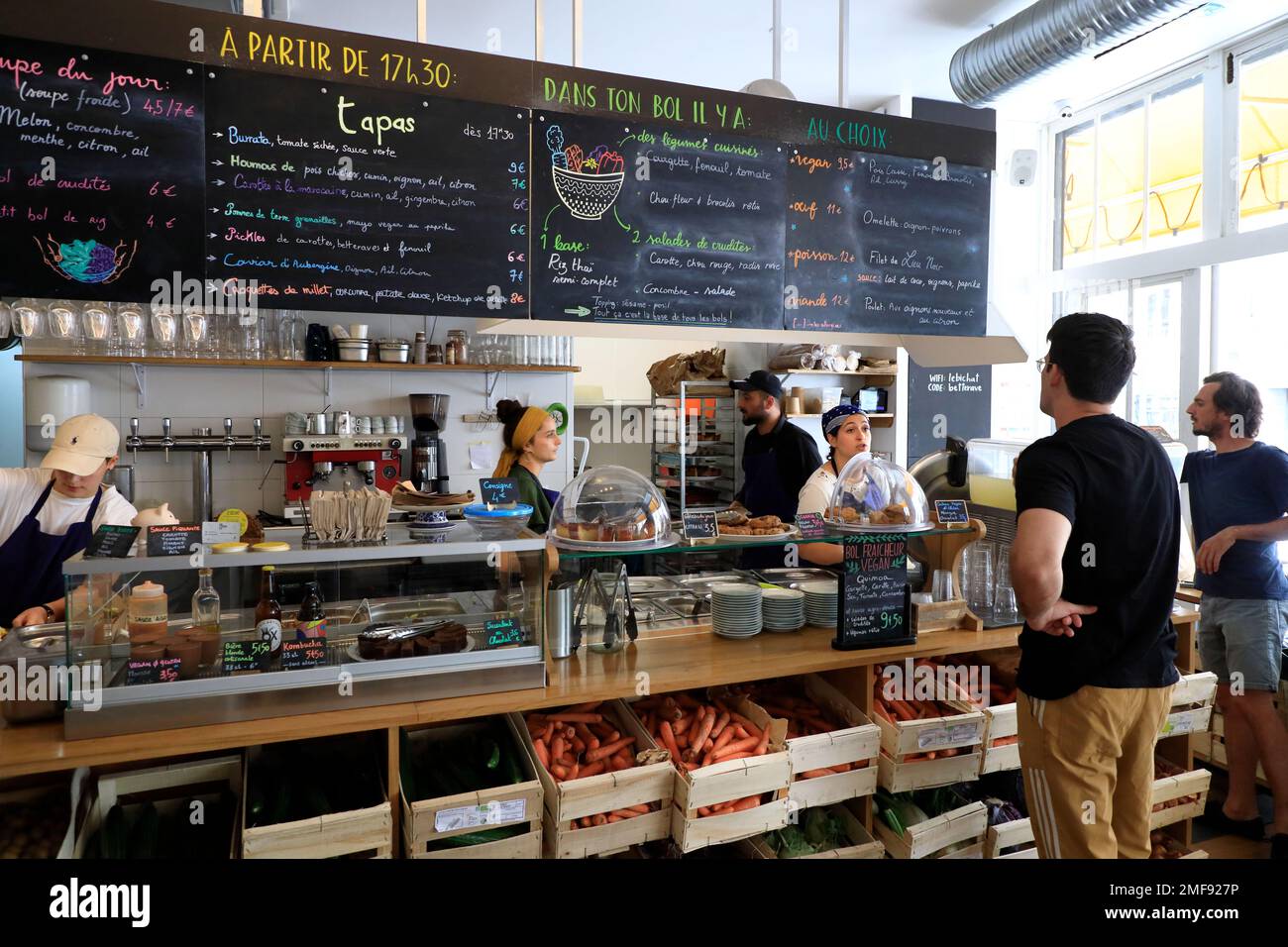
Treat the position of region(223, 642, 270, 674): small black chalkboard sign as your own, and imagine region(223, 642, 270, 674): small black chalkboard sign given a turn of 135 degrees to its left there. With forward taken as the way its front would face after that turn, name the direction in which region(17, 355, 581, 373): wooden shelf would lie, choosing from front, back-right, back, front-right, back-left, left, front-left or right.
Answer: front-left

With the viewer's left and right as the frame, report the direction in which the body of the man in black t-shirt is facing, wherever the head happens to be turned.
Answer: facing away from the viewer and to the left of the viewer

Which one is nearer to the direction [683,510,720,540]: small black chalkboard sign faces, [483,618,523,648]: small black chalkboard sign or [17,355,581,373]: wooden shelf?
the small black chalkboard sign

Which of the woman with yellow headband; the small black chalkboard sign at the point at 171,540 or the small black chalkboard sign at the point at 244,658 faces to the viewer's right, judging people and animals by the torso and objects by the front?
the woman with yellow headband

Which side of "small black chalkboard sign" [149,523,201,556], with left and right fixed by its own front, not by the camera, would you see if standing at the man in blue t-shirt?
left

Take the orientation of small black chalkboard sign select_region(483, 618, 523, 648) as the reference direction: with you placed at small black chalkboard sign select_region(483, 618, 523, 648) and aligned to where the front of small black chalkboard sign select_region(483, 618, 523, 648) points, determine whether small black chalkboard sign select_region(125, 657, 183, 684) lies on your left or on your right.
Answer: on your right

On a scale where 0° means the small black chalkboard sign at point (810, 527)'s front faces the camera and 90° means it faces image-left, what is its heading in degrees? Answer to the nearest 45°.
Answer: approximately 0°

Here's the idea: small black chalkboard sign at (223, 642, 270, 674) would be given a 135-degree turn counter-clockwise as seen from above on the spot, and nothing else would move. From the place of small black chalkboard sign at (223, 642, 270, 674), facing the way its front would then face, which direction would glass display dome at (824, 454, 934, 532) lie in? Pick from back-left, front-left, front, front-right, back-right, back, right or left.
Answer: front-right

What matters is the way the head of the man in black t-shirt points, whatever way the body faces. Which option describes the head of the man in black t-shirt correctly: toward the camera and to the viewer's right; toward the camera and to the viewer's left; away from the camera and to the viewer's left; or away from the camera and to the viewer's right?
away from the camera and to the viewer's left

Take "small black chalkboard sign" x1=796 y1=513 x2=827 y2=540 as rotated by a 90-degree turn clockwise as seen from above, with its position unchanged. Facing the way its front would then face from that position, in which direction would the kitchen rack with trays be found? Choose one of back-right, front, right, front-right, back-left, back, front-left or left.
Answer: right

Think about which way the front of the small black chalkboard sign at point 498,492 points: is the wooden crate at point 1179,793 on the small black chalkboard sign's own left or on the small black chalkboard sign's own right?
on the small black chalkboard sign's own left
